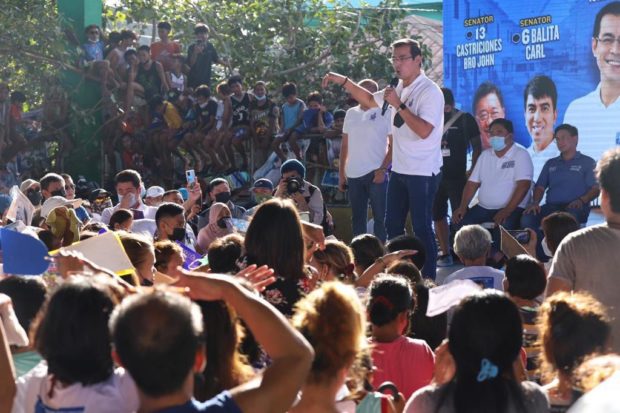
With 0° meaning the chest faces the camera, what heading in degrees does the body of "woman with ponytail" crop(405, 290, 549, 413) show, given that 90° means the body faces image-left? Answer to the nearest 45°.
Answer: approximately 180°

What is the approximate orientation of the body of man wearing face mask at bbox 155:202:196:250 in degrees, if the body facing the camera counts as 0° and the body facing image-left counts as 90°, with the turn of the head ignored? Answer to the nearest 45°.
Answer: approximately 315°

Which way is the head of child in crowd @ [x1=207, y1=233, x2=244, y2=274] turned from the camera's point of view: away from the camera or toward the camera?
away from the camera

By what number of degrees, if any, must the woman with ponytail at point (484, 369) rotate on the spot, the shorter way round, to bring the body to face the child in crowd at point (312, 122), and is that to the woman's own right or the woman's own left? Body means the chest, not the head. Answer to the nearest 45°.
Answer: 0° — they already face them

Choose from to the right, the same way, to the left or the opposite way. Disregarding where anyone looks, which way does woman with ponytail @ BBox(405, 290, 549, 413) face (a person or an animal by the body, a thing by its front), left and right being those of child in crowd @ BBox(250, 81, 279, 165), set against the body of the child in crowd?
the opposite way

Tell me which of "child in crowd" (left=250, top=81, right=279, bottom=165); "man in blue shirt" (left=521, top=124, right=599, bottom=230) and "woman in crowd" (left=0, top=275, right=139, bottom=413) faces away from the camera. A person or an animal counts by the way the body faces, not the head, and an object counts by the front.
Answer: "woman in crowd" (left=0, top=275, right=139, bottom=413)

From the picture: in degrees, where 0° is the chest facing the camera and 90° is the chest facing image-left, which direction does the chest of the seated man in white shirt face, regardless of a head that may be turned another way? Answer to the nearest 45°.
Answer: approximately 45°

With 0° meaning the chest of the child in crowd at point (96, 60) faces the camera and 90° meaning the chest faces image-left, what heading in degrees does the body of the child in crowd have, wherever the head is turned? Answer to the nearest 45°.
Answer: approximately 315°

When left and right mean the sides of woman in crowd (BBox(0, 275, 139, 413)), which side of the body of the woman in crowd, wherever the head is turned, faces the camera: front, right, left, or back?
back

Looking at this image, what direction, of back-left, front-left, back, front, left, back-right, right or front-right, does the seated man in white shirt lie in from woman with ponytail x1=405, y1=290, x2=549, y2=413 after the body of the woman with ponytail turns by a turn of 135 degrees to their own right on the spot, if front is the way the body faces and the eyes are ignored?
back-left

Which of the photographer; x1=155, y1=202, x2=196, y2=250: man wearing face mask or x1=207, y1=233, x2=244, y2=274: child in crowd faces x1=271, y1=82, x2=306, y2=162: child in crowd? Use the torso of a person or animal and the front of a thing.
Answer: x1=207, y1=233, x2=244, y2=274: child in crowd

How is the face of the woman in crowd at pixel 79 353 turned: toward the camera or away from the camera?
away from the camera

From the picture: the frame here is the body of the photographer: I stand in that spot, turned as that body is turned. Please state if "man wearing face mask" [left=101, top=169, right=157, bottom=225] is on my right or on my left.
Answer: on my right

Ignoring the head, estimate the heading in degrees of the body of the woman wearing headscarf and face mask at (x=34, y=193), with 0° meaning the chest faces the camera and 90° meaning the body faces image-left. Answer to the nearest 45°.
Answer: approximately 315°

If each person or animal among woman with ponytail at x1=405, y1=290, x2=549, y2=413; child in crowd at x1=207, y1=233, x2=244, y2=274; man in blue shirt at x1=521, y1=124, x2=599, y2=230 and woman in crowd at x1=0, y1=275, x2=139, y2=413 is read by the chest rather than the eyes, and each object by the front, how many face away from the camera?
3
